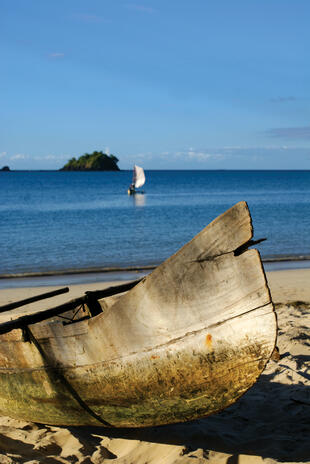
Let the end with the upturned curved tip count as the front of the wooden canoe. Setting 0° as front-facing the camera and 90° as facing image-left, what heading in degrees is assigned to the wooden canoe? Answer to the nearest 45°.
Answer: approximately 270°
